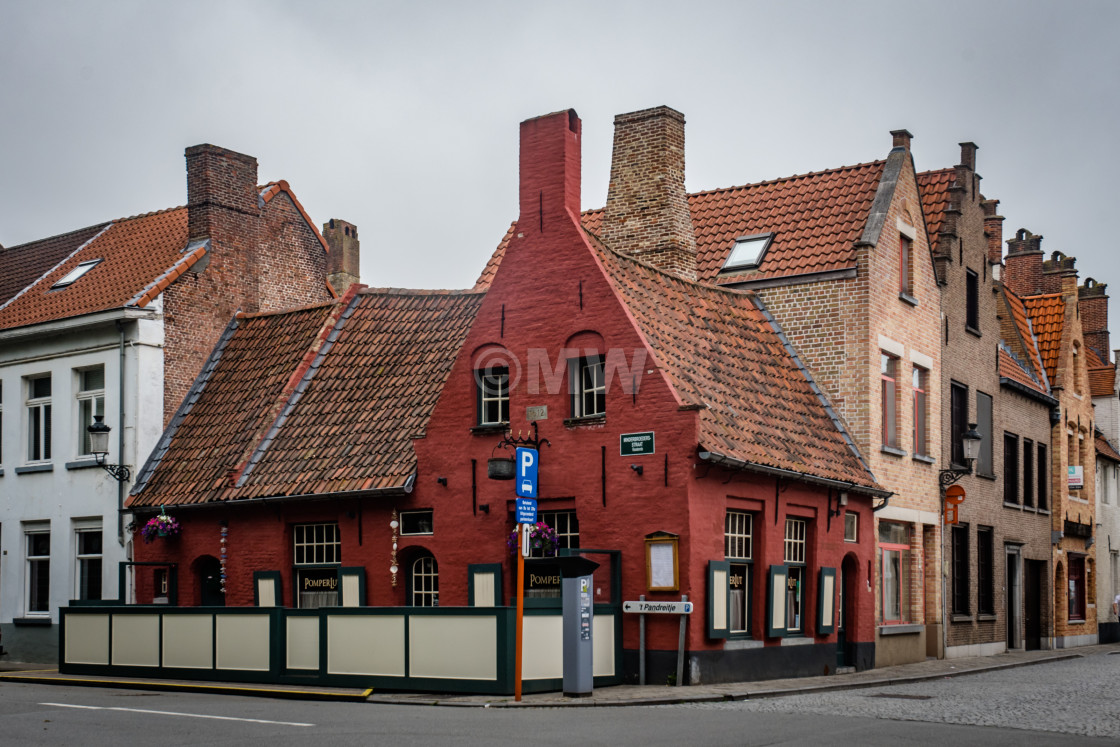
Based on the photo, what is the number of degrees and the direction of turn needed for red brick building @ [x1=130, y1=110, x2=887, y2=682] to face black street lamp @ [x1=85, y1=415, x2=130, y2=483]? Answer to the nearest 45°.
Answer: approximately 90° to its right

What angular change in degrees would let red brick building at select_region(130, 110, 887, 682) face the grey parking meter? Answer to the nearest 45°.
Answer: approximately 45° to its left

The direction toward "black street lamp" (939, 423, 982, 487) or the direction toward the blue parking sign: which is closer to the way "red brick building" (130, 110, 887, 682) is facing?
the blue parking sign

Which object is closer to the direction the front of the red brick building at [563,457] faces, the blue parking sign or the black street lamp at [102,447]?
the blue parking sign

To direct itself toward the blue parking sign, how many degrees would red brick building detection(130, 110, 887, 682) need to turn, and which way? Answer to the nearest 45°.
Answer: approximately 45° to its left

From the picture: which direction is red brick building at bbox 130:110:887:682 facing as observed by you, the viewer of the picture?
facing the viewer and to the left of the viewer

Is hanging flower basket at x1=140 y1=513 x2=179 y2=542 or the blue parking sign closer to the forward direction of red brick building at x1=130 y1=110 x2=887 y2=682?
the blue parking sign
